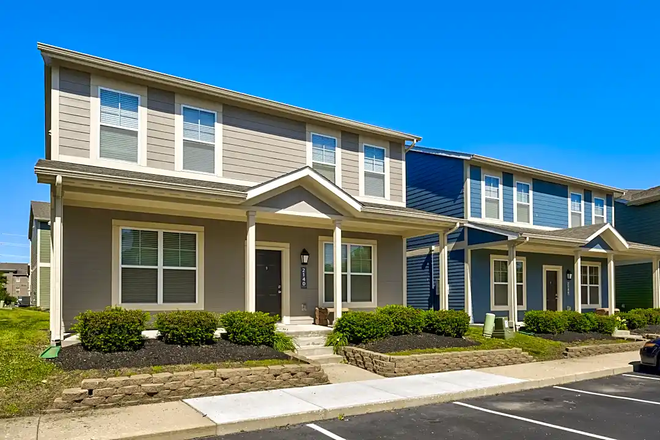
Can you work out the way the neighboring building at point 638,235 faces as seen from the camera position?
facing the viewer and to the right of the viewer

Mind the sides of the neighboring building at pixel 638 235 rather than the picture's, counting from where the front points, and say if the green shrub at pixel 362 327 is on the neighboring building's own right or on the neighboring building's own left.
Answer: on the neighboring building's own right

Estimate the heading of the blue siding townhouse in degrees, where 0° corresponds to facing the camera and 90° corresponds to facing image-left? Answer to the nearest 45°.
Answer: approximately 315°

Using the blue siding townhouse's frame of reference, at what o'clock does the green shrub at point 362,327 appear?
The green shrub is roughly at 2 o'clock from the blue siding townhouse.

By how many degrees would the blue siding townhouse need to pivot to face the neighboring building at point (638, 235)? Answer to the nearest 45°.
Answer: approximately 90° to its left

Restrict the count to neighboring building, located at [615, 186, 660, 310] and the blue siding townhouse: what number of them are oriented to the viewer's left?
0

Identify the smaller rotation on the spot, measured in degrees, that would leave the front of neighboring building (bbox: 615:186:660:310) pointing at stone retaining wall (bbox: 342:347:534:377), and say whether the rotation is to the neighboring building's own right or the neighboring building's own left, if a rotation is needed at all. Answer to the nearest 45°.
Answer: approximately 45° to the neighboring building's own right

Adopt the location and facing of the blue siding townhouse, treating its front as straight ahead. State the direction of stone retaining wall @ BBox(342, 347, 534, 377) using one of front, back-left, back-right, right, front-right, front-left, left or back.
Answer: front-right

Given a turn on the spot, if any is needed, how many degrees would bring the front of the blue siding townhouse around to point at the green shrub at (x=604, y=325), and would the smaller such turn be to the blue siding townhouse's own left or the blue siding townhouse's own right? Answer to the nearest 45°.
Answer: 0° — it already faces it

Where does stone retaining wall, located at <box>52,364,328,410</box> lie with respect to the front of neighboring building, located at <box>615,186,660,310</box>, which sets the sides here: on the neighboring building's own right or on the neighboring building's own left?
on the neighboring building's own right

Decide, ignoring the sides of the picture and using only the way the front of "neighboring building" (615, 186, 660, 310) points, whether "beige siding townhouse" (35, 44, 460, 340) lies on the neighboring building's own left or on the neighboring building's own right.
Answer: on the neighboring building's own right

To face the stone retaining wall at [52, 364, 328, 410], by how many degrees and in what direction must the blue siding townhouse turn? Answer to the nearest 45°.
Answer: approximately 45° to its right
